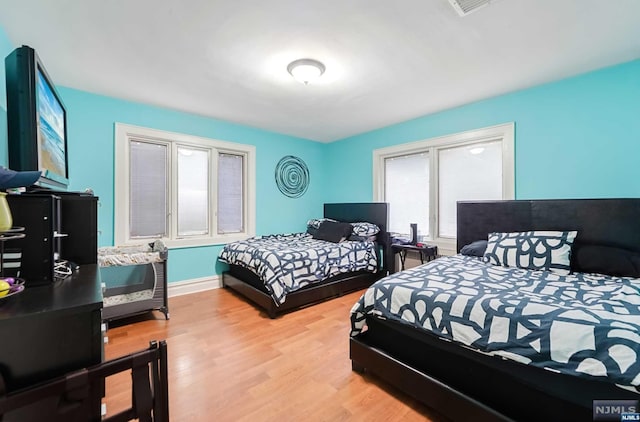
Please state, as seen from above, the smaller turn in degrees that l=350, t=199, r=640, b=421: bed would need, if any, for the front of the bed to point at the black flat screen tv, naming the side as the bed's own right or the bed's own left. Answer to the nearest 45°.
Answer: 0° — it already faces it

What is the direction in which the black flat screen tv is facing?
to the viewer's right

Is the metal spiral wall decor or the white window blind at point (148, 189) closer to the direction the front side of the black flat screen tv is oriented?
the metal spiral wall decor

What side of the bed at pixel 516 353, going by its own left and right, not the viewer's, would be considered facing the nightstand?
right

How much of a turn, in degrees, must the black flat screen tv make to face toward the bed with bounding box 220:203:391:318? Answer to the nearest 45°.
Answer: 0° — it already faces it
